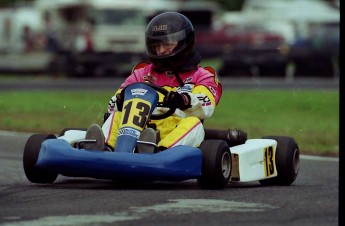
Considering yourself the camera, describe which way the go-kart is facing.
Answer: facing the viewer and to the left of the viewer

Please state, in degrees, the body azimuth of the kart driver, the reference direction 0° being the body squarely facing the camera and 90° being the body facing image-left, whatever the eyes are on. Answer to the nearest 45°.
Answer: approximately 45°
